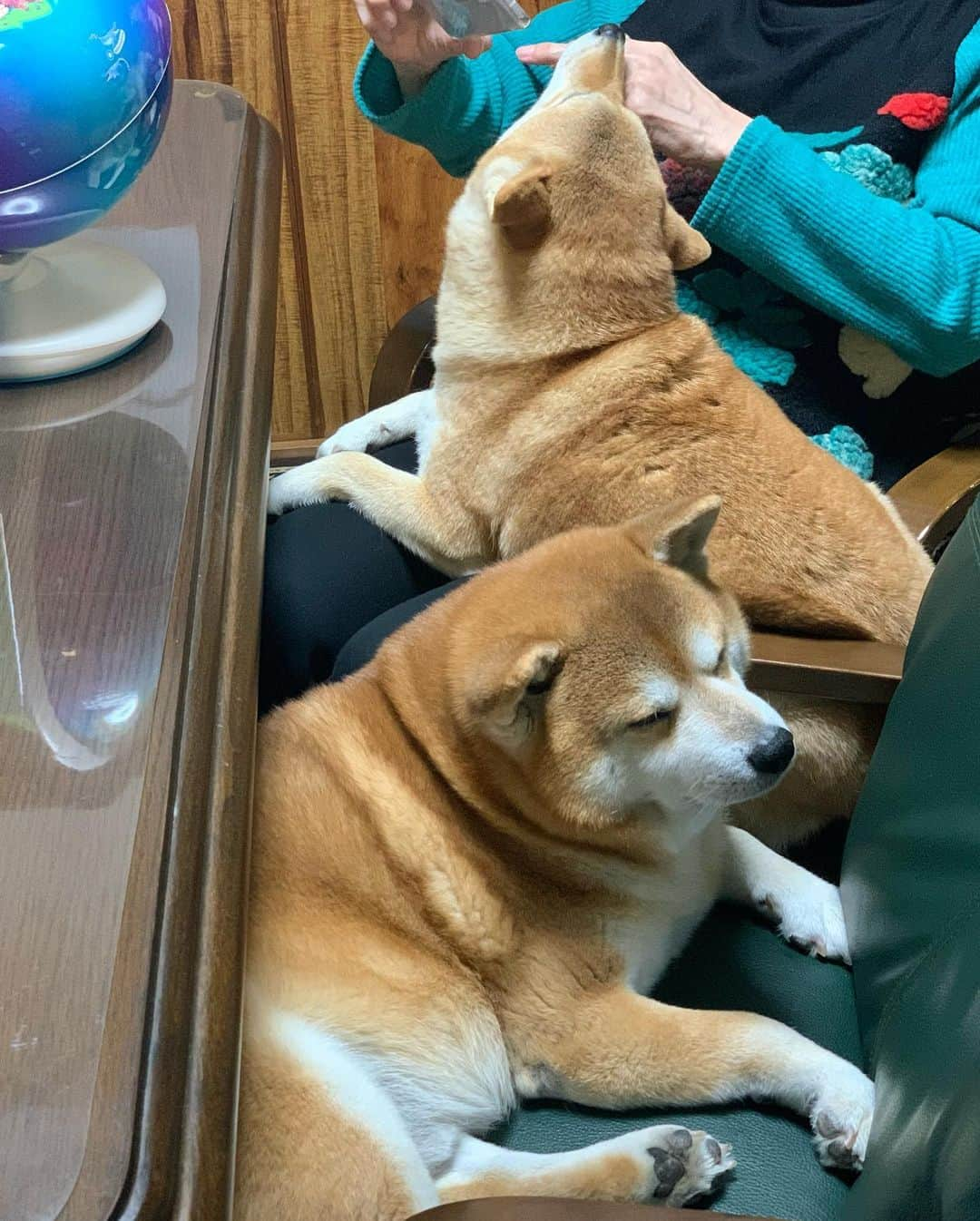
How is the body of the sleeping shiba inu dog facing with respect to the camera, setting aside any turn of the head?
to the viewer's right
